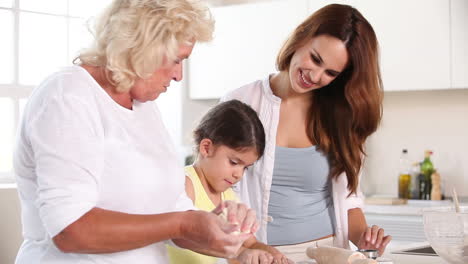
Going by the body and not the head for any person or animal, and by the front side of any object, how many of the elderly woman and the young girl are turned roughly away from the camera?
0

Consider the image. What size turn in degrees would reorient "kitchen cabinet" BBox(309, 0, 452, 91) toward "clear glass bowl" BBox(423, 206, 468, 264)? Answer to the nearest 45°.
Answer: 0° — it already faces it

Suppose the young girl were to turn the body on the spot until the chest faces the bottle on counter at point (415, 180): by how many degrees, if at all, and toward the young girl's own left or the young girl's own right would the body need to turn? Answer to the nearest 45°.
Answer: approximately 90° to the young girl's own left

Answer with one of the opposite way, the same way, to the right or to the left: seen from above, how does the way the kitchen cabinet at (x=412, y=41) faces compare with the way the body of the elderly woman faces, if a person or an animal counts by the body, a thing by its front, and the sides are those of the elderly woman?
to the right

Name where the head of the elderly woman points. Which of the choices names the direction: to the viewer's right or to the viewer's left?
to the viewer's right

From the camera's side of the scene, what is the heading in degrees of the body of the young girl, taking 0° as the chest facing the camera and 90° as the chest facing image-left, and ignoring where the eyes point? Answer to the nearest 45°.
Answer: approximately 315°

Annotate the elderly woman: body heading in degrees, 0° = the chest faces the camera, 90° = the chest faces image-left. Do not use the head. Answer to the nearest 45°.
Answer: approximately 315°

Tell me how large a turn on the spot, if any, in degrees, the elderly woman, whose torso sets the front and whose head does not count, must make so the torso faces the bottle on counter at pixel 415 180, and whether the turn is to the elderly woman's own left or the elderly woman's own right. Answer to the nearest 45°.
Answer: approximately 90° to the elderly woman's own left

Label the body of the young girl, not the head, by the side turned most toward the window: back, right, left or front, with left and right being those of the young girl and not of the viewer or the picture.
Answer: back

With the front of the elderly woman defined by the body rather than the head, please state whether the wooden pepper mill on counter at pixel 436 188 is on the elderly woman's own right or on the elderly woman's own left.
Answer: on the elderly woman's own left

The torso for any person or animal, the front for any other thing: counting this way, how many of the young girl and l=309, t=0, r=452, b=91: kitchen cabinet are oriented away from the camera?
0
